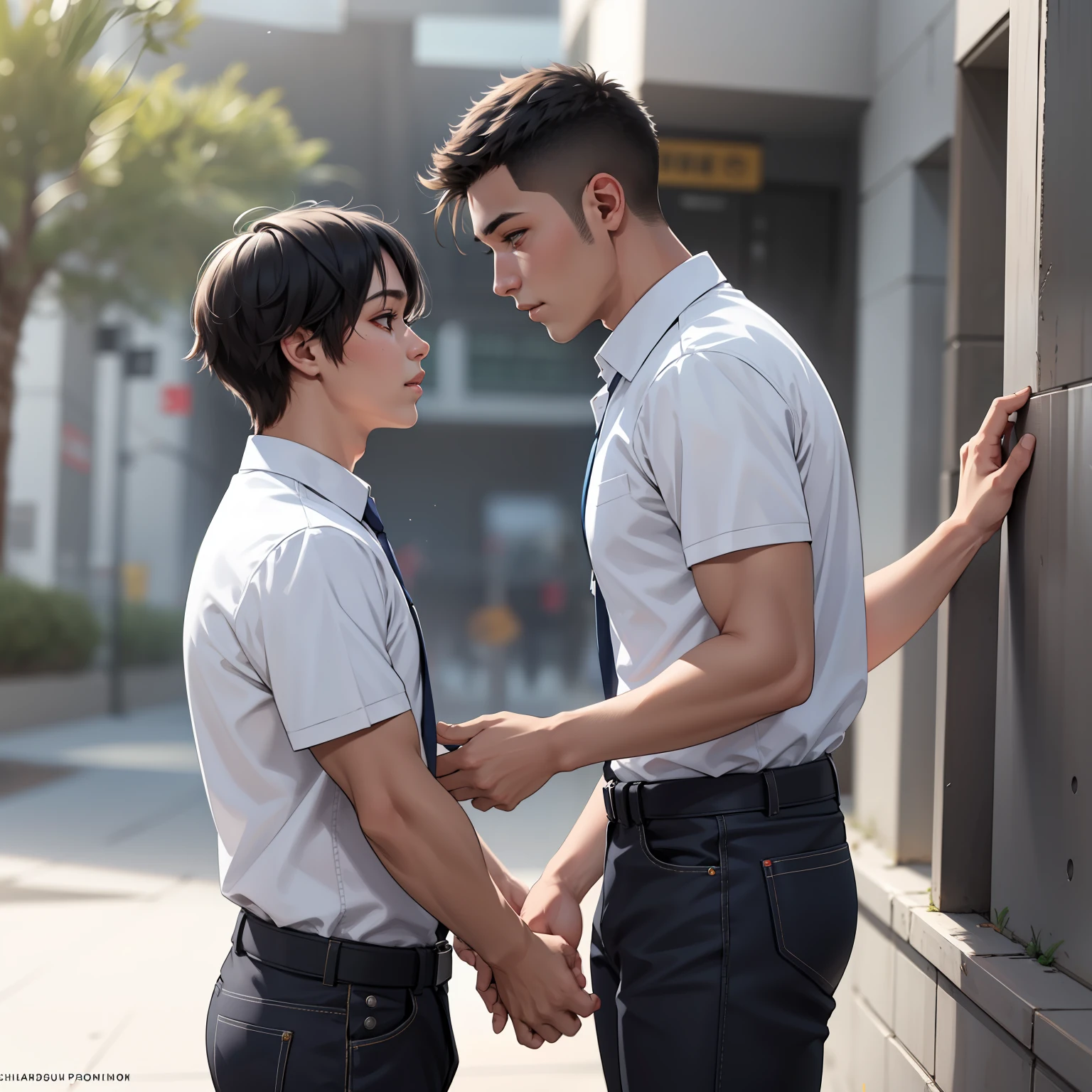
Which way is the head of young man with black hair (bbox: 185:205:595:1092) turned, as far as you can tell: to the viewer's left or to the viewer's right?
to the viewer's right

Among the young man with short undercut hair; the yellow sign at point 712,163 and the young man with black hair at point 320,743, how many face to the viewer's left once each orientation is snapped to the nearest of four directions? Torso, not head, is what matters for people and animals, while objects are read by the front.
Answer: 1

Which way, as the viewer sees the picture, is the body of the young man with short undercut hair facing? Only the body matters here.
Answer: to the viewer's left

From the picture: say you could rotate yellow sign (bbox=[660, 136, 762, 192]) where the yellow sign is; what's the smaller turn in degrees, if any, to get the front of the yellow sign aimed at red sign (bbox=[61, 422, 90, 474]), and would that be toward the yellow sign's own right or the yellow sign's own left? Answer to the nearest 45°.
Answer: approximately 135° to the yellow sign's own right

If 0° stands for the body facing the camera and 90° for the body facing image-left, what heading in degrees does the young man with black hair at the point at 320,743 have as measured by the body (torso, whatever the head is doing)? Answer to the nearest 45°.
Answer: approximately 270°

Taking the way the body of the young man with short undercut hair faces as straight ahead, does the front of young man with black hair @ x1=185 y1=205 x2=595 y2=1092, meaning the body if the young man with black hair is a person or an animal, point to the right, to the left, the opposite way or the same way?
the opposite way

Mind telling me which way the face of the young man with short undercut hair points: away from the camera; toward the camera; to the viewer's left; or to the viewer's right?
to the viewer's left

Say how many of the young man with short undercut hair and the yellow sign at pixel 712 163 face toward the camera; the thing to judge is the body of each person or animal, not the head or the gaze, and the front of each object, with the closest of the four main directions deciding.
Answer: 1

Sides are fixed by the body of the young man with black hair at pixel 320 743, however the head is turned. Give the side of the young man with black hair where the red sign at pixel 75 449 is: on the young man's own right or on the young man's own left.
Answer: on the young man's own left

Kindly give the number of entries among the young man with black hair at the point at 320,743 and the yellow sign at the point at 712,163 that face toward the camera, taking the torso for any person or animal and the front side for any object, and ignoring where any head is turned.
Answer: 1

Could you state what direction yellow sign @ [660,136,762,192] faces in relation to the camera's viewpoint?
facing the viewer
